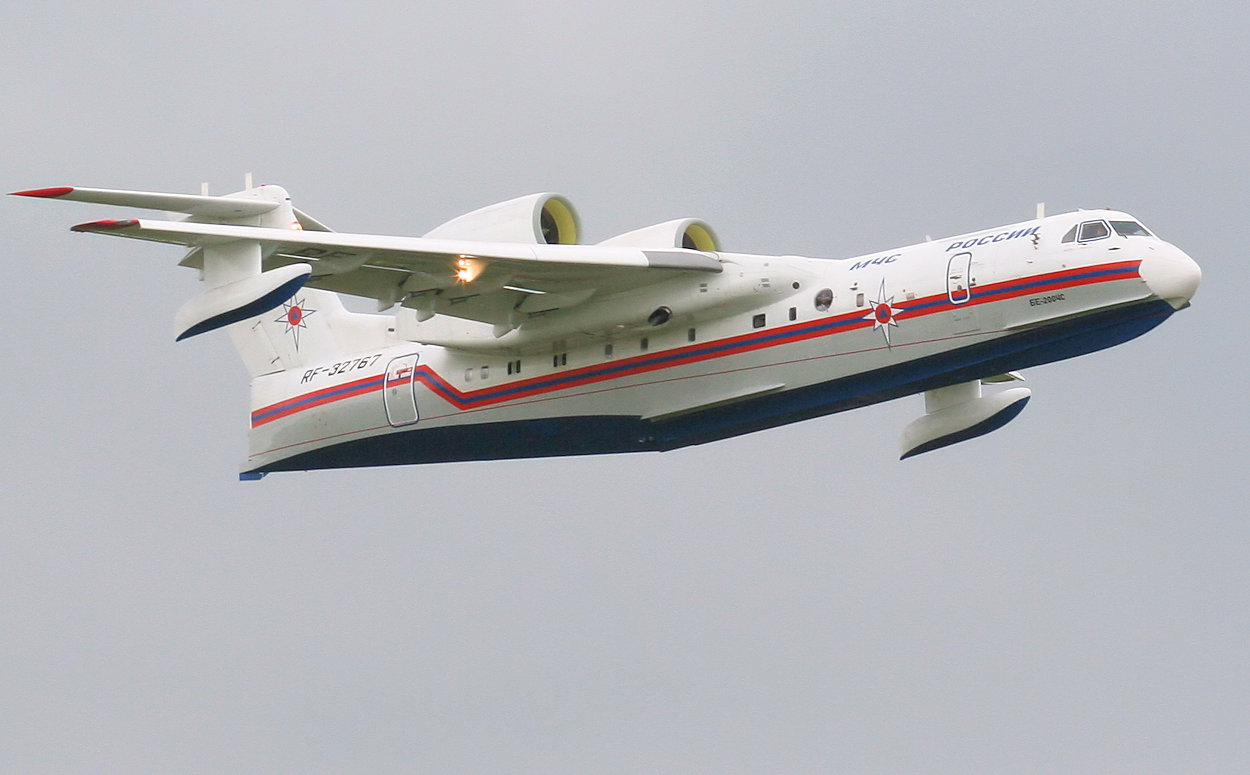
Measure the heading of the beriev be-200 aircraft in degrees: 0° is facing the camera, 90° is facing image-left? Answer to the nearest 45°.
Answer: approximately 315°
